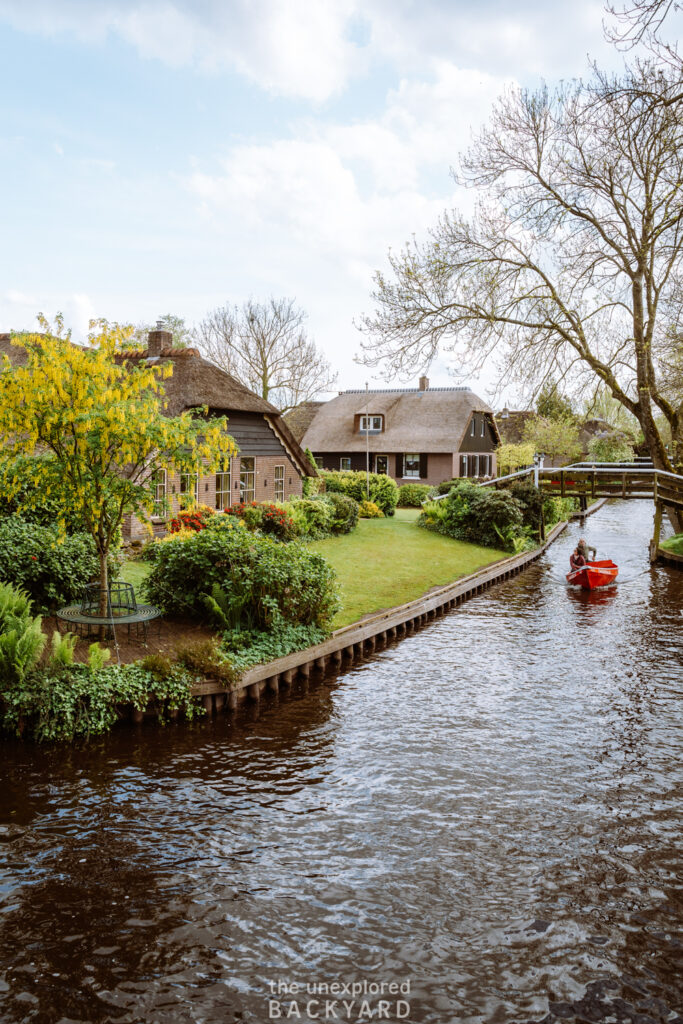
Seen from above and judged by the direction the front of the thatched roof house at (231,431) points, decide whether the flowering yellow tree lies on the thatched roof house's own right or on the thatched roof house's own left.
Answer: on the thatched roof house's own right

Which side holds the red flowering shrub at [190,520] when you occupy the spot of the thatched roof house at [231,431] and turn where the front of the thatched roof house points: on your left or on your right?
on your right

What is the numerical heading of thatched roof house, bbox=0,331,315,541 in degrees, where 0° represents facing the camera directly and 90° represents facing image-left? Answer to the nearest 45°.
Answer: approximately 315°

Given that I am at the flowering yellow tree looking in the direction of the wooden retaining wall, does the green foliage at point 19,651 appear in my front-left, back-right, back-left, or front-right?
back-right

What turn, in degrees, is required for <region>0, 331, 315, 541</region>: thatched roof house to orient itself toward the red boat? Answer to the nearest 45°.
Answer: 0° — it already faces it

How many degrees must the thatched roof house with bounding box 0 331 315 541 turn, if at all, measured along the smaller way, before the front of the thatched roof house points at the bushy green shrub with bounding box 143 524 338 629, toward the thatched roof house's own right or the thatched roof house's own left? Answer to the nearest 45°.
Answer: approximately 45° to the thatched roof house's own right

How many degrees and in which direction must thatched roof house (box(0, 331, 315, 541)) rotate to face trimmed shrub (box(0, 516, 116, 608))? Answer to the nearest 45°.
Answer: approximately 45° to its right

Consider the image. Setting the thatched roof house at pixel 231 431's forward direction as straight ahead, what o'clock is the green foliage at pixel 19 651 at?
The green foliage is roughly at 2 o'clock from the thatched roof house.

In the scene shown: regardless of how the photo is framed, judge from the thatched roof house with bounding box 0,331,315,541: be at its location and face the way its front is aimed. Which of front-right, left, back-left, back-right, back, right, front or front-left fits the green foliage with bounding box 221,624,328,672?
front-right

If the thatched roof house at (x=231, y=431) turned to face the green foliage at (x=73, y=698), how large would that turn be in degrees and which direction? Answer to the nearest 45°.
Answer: approximately 45° to its right

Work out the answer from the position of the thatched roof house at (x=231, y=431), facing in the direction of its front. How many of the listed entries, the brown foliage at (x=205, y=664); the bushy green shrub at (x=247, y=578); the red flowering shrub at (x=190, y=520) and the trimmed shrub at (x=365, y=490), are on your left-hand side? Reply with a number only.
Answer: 1
